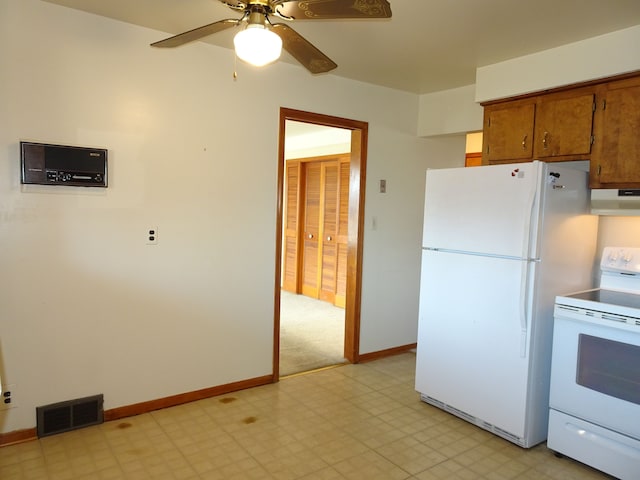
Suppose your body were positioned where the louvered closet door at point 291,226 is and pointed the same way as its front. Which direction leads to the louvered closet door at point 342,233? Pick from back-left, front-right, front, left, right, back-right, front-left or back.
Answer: left

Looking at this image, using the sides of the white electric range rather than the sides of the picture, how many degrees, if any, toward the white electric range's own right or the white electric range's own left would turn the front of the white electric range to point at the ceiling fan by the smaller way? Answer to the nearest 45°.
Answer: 0° — it already faces it

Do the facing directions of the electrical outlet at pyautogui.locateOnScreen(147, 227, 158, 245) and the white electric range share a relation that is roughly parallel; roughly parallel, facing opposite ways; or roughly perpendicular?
roughly perpendicular

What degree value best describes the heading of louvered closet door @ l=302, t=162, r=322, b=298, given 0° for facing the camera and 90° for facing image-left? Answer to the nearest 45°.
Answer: approximately 45°

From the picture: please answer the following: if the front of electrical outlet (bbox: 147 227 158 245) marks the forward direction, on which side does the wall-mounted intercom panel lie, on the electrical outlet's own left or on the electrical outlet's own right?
on the electrical outlet's own right

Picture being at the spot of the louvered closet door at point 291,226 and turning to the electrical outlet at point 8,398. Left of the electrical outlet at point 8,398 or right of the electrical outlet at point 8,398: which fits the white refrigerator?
left

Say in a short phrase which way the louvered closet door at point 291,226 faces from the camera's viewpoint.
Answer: facing the viewer and to the left of the viewer

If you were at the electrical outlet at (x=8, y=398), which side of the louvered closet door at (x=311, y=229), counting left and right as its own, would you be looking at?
front

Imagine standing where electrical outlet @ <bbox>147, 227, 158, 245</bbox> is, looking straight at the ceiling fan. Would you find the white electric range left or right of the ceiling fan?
left

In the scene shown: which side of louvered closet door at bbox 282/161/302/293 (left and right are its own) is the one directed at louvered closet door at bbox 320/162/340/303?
left

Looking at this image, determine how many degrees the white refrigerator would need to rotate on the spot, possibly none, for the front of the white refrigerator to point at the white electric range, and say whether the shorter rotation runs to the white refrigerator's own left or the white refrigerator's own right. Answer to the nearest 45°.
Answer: approximately 135° to the white refrigerator's own left

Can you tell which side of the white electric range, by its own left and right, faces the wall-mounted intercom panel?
front

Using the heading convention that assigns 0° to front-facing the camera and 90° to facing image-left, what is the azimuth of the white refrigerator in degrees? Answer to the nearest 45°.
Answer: approximately 45°

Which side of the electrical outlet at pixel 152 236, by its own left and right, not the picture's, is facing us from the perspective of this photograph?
front
